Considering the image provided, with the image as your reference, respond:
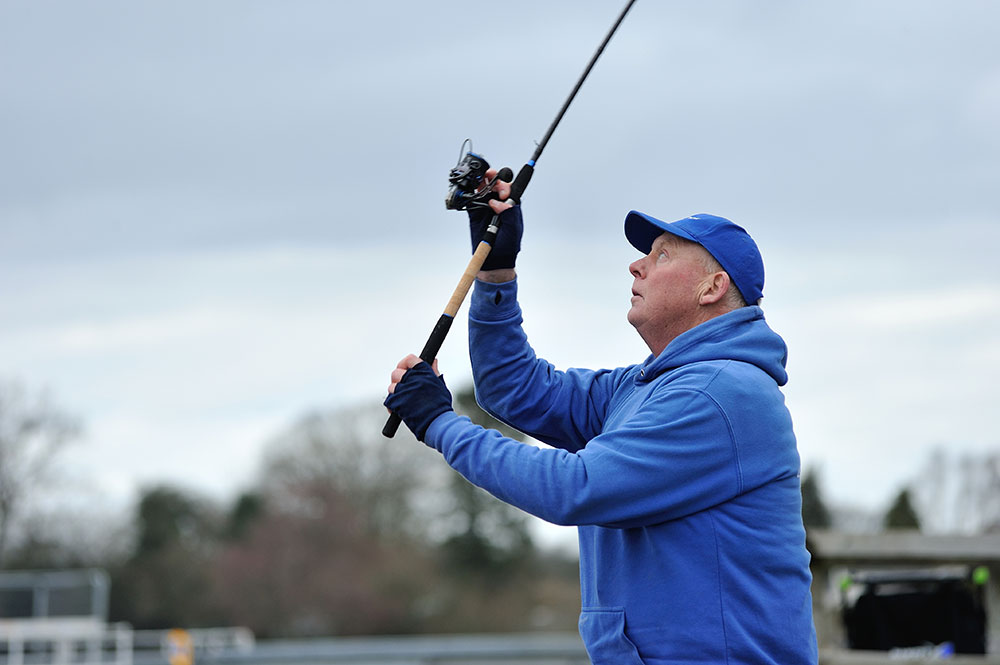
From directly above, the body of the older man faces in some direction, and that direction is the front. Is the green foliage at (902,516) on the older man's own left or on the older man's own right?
on the older man's own right

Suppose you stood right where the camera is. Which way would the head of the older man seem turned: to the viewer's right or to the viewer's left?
to the viewer's left

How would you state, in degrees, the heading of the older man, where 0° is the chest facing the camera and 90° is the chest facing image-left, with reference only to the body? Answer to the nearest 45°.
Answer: approximately 90°

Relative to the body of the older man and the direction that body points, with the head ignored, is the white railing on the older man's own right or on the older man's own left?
on the older man's own right

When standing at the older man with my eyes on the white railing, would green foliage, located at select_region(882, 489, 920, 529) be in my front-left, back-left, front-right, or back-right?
front-right

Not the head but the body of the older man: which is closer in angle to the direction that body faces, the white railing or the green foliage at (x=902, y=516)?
the white railing
